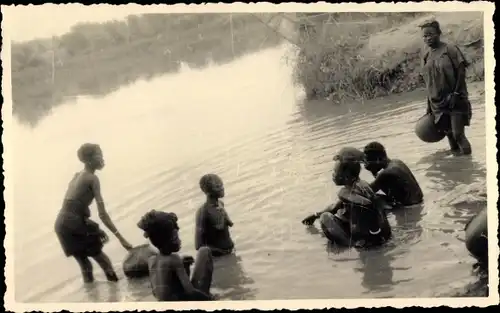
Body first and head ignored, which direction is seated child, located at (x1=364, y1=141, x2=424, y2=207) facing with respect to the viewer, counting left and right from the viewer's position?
facing to the left of the viewer

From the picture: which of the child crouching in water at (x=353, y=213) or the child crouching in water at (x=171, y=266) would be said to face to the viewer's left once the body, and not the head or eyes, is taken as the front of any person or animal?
the child crouching in water at (x=353, y=213)

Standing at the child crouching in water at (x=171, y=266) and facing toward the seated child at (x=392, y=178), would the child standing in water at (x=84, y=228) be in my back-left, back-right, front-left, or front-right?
back-left

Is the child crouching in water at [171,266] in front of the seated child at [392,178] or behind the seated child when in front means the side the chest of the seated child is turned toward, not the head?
in front

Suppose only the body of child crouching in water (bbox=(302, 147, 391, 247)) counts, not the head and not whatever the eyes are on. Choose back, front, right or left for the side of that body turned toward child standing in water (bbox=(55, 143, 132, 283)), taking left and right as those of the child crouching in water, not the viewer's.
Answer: front

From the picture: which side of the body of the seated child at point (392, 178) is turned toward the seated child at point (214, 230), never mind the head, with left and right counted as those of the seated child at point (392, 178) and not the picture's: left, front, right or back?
front

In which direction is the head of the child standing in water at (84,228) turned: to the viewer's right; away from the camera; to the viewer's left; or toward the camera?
to the viewer's right

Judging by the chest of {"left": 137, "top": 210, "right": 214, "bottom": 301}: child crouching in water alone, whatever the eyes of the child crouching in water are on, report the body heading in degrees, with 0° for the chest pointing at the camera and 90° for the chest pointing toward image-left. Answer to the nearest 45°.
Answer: approximately 225°

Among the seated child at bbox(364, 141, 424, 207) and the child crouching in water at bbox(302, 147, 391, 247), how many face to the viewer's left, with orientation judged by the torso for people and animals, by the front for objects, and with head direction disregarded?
2
